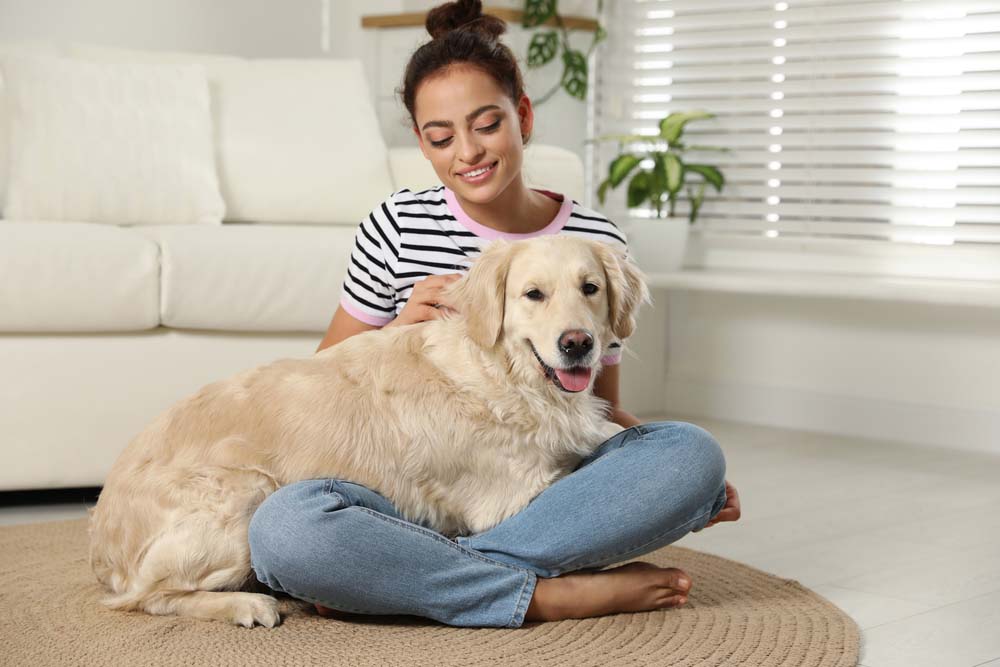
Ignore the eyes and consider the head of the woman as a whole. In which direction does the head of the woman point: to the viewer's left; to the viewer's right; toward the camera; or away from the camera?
toward the camera

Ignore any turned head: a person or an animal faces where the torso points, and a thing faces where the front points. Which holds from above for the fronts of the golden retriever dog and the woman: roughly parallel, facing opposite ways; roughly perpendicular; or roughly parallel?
roughly perpendicular

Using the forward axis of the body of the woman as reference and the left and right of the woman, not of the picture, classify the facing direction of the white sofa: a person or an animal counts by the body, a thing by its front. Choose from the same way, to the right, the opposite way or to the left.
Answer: the same way

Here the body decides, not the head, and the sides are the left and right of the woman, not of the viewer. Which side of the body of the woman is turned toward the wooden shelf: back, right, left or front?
back

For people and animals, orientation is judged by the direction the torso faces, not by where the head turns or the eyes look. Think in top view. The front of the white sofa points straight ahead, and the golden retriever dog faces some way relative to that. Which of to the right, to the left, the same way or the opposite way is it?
to the left

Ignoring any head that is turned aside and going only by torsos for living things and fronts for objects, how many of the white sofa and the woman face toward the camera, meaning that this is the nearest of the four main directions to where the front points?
2

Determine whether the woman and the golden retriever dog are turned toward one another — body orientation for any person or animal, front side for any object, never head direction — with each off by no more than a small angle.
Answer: no

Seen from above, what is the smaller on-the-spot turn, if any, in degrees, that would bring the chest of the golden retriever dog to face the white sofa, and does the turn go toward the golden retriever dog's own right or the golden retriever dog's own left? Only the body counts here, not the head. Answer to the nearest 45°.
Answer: approximately 135° to the golden retriever dog's own left

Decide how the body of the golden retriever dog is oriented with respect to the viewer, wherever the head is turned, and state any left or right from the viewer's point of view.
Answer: facing to the right of the viewer

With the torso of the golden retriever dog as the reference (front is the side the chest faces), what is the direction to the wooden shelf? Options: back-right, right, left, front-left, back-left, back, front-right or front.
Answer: left

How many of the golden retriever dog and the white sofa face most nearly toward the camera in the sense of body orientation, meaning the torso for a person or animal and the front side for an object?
1

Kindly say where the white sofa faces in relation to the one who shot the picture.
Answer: facing the viewer

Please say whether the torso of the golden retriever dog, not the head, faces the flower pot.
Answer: no

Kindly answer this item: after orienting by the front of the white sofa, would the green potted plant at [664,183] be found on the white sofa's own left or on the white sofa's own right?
on the white sofa's own left

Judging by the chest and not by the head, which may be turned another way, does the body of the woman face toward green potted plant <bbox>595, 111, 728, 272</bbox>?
no

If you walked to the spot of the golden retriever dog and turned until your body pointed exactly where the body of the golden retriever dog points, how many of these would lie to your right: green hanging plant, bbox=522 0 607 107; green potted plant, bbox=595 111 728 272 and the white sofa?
0

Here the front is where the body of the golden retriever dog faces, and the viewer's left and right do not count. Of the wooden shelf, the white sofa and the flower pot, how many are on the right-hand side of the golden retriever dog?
0

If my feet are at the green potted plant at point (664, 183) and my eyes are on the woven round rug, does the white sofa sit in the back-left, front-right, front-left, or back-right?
front-right

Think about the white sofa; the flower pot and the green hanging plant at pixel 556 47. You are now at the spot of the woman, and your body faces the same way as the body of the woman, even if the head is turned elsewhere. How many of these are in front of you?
0

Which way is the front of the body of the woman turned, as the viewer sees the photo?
toward the camera
